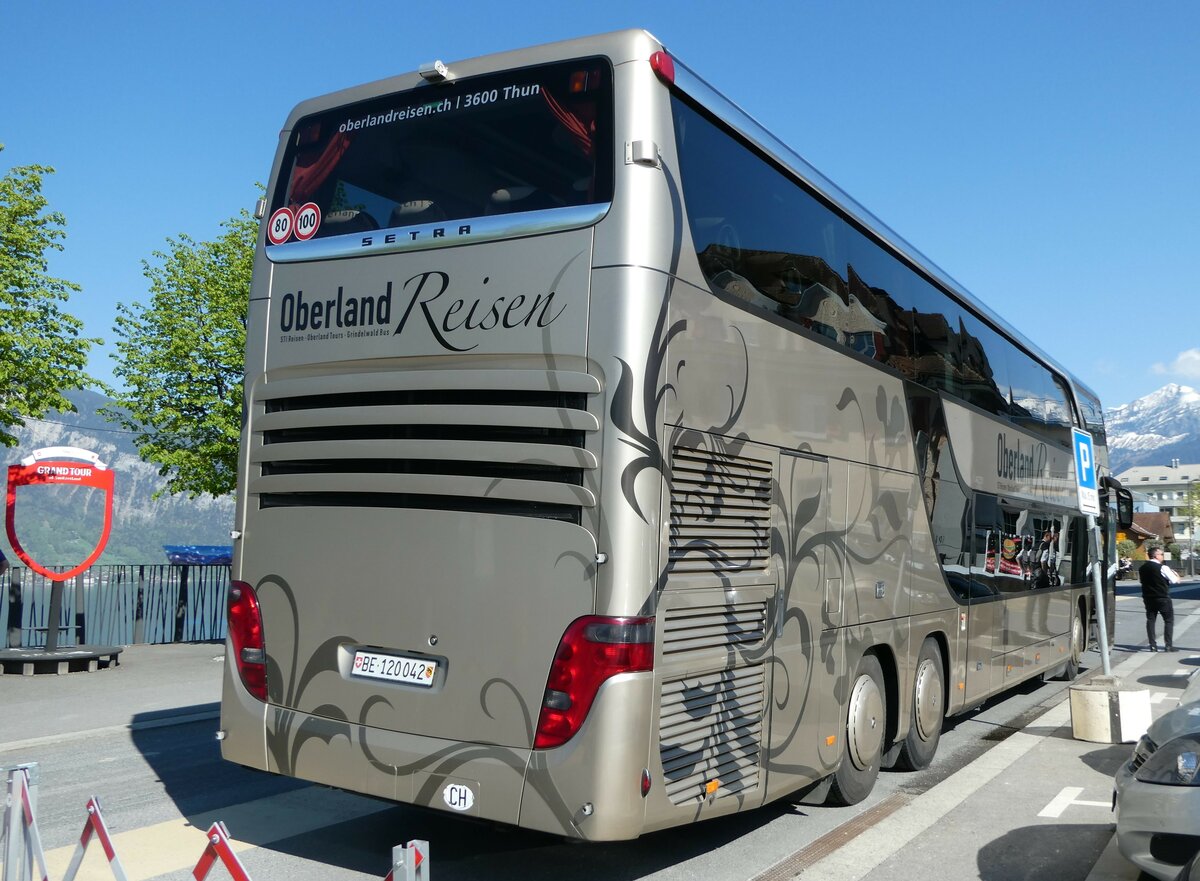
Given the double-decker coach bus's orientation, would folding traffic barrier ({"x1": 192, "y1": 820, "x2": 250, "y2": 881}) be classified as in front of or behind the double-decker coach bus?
behind

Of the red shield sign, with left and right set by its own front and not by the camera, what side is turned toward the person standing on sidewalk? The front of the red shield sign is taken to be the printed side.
left

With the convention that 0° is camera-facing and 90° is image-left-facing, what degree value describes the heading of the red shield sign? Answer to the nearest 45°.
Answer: approximately 0°

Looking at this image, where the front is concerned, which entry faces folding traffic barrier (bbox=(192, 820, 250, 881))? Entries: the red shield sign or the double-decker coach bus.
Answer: the red shield sign

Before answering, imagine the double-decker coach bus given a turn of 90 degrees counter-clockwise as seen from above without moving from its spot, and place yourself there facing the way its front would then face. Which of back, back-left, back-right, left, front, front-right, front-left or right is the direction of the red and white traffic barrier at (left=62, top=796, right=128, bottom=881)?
left

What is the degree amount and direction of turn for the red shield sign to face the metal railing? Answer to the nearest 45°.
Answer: approximately 180°

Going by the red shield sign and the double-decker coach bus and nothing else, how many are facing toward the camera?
1

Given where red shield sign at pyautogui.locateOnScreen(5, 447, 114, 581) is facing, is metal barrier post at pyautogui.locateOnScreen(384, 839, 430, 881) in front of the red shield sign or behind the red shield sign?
in front

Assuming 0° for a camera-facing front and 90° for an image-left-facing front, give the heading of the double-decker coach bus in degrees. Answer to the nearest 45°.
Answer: approximately 225°

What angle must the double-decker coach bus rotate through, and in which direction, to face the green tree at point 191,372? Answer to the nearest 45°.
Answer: approximately 90° to its left

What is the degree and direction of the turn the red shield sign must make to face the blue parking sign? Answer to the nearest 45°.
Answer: approximately 45° to its left
